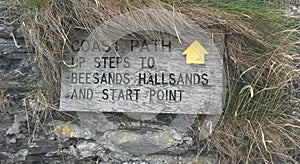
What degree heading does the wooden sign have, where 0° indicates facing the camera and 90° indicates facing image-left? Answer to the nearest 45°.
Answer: approximately 0°
